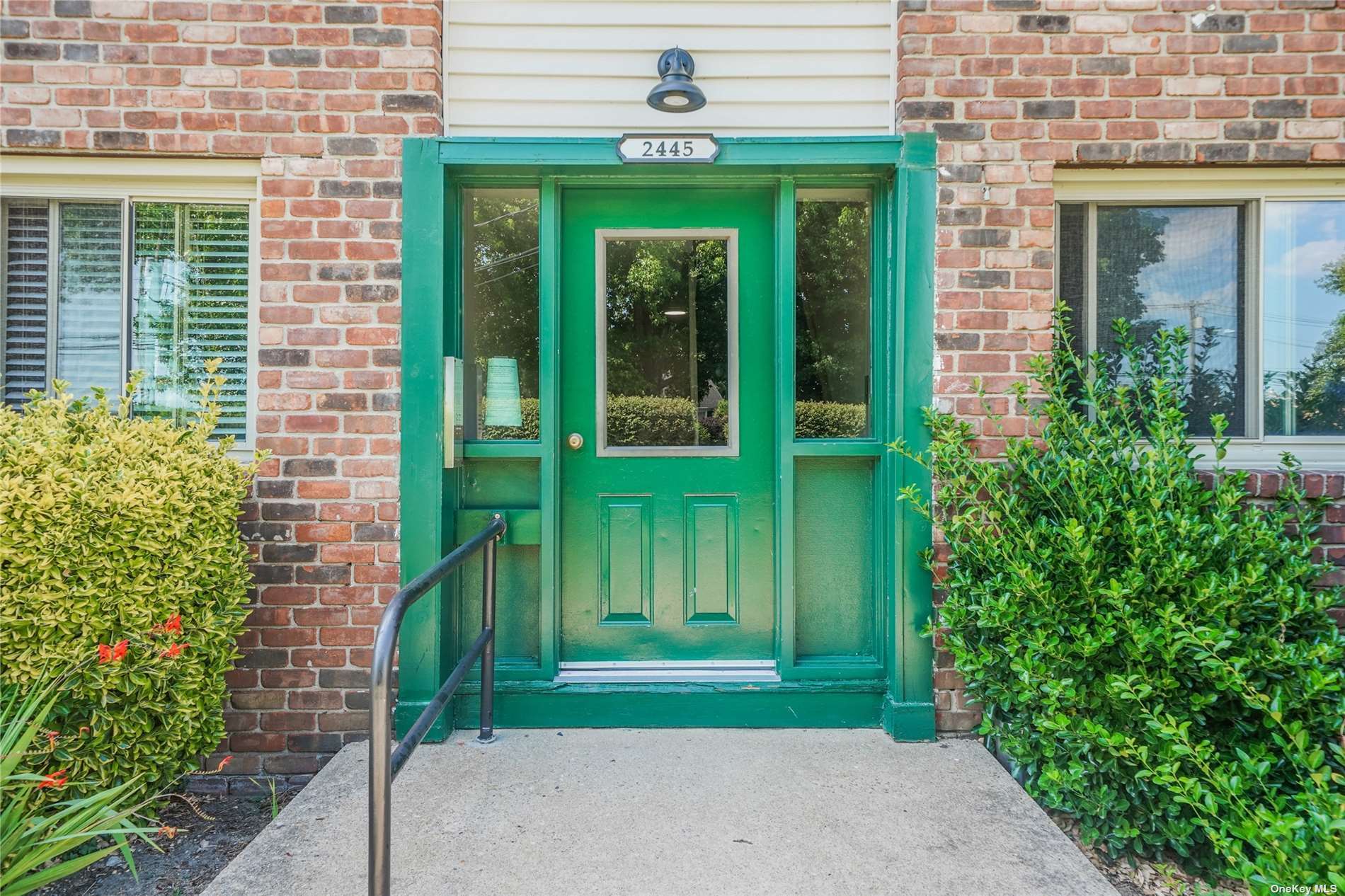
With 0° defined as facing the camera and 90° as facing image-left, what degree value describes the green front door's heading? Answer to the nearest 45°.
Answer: approximately 0°

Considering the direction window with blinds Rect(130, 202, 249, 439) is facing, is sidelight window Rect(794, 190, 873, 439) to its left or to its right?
on its left

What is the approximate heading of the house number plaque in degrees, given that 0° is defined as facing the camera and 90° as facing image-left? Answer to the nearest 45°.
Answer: approximately 0°

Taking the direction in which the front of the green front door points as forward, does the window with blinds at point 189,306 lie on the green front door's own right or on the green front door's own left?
on the green front door's own right
